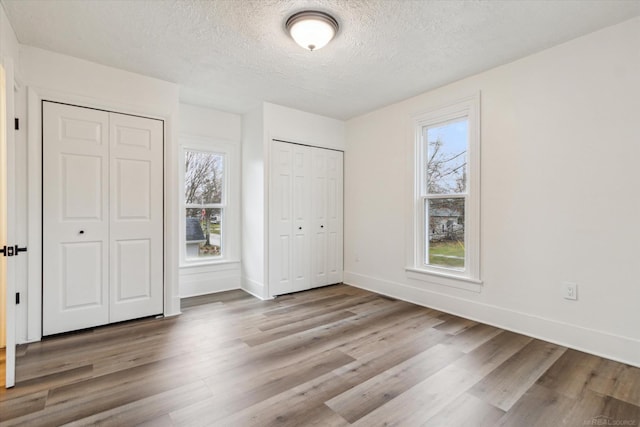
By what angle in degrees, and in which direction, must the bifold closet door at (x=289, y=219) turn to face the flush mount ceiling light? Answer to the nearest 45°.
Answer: approximately 45° to its right

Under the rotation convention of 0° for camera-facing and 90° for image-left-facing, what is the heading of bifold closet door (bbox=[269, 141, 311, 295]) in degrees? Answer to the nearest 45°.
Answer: approximately 315°

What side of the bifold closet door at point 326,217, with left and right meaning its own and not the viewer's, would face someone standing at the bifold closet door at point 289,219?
right

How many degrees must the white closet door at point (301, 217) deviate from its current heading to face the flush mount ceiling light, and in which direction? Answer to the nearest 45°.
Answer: approximately 45° to its right

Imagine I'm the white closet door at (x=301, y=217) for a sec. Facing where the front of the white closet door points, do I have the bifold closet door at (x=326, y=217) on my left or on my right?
on my left

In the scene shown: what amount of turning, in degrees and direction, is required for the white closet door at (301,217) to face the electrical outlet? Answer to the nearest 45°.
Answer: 0° — it already faces it
